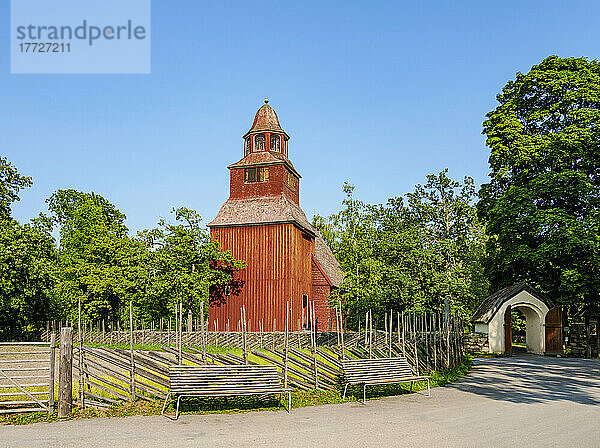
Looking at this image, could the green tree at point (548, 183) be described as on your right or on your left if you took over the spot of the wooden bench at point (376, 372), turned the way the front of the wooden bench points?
on your left

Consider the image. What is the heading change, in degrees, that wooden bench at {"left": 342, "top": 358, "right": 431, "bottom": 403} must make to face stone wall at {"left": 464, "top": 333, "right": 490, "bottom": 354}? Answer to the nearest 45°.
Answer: approximately 135° to its left

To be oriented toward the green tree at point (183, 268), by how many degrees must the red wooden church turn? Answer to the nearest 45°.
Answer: approximately 45° to its right

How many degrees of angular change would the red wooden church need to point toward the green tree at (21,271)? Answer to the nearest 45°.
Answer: approximately 45° to its right

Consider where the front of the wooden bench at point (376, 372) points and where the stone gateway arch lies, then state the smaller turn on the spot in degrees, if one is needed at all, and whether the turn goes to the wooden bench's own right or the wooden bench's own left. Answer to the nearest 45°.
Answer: approximately 135° to the wooden bench's own left

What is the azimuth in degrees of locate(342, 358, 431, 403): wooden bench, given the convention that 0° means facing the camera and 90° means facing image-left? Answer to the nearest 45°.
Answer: approximately 315°

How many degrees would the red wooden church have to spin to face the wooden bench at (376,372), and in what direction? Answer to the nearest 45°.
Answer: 0° — it already faces it

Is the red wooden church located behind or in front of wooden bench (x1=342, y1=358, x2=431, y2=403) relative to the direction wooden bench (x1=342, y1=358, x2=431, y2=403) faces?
behind
